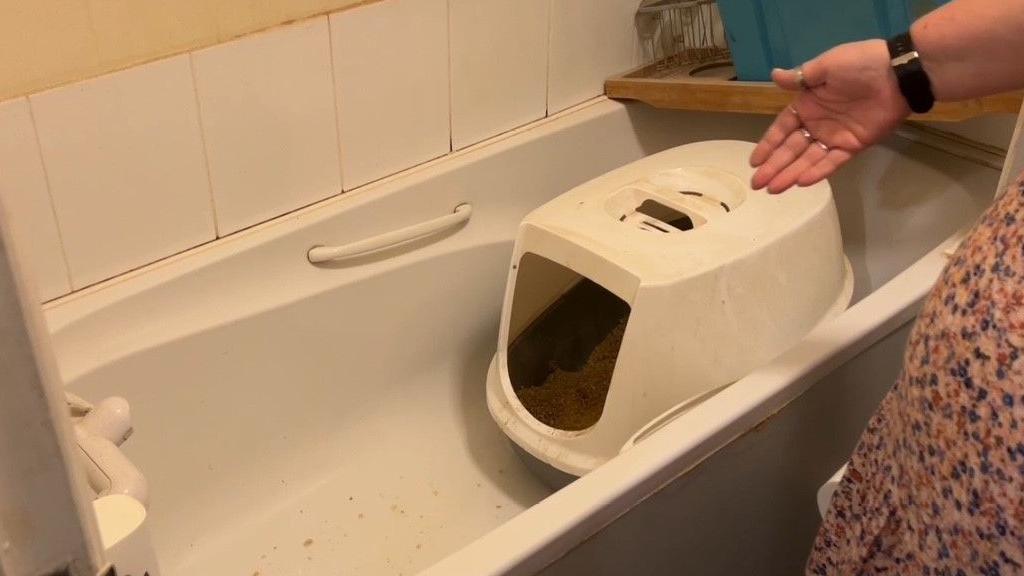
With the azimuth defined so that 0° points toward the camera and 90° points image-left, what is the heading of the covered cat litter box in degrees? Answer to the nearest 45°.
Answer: approximately 45°

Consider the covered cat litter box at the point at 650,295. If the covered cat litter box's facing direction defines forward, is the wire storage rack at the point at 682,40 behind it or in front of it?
behind
